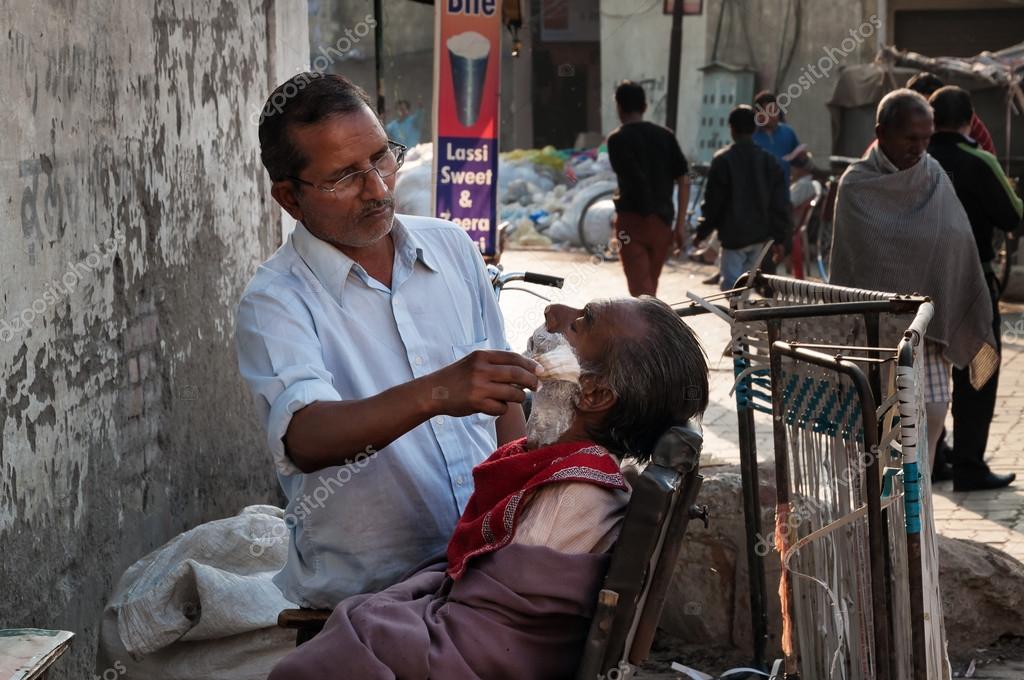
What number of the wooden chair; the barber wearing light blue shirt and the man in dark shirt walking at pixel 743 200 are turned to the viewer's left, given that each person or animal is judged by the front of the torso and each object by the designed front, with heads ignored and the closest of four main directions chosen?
1

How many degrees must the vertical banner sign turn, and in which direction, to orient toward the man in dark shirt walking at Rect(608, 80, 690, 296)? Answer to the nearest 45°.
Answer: approximately 135° to its left

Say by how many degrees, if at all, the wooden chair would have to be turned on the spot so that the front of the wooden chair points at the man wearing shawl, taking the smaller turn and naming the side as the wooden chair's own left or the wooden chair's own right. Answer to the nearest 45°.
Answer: approximately 135° to the wooden chair's own right

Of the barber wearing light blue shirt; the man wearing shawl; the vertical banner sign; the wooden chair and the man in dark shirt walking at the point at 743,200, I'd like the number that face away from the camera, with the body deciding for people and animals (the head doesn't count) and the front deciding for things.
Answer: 1

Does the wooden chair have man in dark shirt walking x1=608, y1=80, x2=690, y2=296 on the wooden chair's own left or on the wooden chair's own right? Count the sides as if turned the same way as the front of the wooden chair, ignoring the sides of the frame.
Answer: on the wooden chair's own right

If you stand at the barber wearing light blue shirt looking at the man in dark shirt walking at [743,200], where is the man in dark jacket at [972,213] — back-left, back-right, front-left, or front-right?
front-right

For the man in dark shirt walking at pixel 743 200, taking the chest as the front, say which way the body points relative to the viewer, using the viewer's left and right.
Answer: facing away from the viewer

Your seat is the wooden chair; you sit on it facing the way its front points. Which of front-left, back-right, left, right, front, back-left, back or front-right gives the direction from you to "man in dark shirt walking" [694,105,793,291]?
right

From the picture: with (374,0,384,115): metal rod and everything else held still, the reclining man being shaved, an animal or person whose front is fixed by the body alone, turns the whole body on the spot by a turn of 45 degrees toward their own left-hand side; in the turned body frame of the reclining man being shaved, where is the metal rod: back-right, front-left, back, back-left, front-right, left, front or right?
back-right

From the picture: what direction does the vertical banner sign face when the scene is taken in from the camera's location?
facing the viewer

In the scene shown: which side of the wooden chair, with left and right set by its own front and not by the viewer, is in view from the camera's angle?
left

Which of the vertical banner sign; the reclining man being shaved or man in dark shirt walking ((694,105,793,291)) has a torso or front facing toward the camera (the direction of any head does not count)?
the vertical banner sign

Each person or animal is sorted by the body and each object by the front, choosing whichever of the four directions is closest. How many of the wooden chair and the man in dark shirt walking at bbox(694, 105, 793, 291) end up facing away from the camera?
1

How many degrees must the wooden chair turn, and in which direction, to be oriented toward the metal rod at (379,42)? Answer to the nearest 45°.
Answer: approximately 90° to its right

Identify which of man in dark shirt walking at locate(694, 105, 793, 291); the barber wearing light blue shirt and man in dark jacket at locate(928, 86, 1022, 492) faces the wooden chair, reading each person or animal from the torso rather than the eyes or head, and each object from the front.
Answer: the barber wearing light blue shirt

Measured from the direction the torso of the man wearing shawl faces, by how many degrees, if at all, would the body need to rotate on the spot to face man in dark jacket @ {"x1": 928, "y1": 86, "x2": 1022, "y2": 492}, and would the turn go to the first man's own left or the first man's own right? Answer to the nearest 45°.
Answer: approximately 135° to the first man's own left

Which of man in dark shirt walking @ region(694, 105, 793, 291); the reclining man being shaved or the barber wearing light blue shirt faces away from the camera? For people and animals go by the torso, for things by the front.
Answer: the man in dark shirt walking

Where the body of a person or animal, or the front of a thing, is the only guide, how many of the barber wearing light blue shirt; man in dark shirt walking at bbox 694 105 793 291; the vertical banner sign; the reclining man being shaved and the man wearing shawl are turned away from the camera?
1

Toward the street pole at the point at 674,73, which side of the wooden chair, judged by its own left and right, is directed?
right
